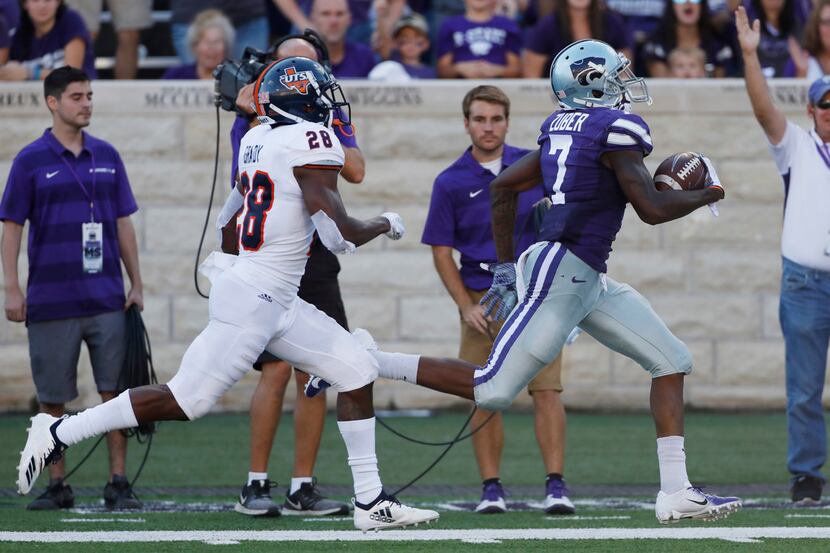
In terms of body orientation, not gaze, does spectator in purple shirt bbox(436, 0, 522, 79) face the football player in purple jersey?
yes

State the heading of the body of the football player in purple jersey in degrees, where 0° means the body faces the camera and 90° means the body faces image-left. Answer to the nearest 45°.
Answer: approximately 270°

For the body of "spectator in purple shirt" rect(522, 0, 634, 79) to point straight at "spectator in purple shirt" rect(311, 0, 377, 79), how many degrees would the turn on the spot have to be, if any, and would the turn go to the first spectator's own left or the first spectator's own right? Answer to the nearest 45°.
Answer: approximately 90° to the first spectator's own right

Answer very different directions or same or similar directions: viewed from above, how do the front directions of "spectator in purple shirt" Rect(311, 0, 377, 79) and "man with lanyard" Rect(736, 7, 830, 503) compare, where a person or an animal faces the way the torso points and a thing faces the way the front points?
same or similar directions

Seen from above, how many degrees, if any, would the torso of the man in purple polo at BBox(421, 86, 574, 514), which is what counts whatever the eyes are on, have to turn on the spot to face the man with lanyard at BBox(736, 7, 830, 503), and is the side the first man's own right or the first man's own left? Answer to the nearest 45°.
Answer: approximately 90° to the first man's own left

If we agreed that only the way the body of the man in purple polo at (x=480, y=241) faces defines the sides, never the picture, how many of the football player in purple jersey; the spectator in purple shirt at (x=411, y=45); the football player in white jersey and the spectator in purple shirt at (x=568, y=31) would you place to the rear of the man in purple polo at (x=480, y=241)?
2

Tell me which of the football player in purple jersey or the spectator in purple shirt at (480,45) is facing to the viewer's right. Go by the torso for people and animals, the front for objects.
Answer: the football player in purple jersey

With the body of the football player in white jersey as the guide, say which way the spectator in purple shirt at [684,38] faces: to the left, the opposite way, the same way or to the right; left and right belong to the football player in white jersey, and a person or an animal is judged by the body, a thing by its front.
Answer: to the right

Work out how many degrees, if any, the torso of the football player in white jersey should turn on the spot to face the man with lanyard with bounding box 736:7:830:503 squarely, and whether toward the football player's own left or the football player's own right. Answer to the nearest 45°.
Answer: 0° — they already face them

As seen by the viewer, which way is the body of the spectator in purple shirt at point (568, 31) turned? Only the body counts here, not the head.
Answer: toward the camera

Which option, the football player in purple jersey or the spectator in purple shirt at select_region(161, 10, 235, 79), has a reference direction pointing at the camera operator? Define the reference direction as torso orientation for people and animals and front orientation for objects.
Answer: the spectator in purple shirt

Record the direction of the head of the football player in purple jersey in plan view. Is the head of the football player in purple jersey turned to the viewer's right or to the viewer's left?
to the viewer's right

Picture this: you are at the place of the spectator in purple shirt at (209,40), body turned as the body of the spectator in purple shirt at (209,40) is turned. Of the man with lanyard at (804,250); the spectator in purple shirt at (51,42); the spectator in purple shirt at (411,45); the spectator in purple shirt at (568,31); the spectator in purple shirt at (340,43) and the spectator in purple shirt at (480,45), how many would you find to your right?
1

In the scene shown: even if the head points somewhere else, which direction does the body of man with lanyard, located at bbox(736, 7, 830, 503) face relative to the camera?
toward the camera

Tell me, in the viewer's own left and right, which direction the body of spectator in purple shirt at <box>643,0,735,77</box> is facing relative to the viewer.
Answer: facing the viewer
